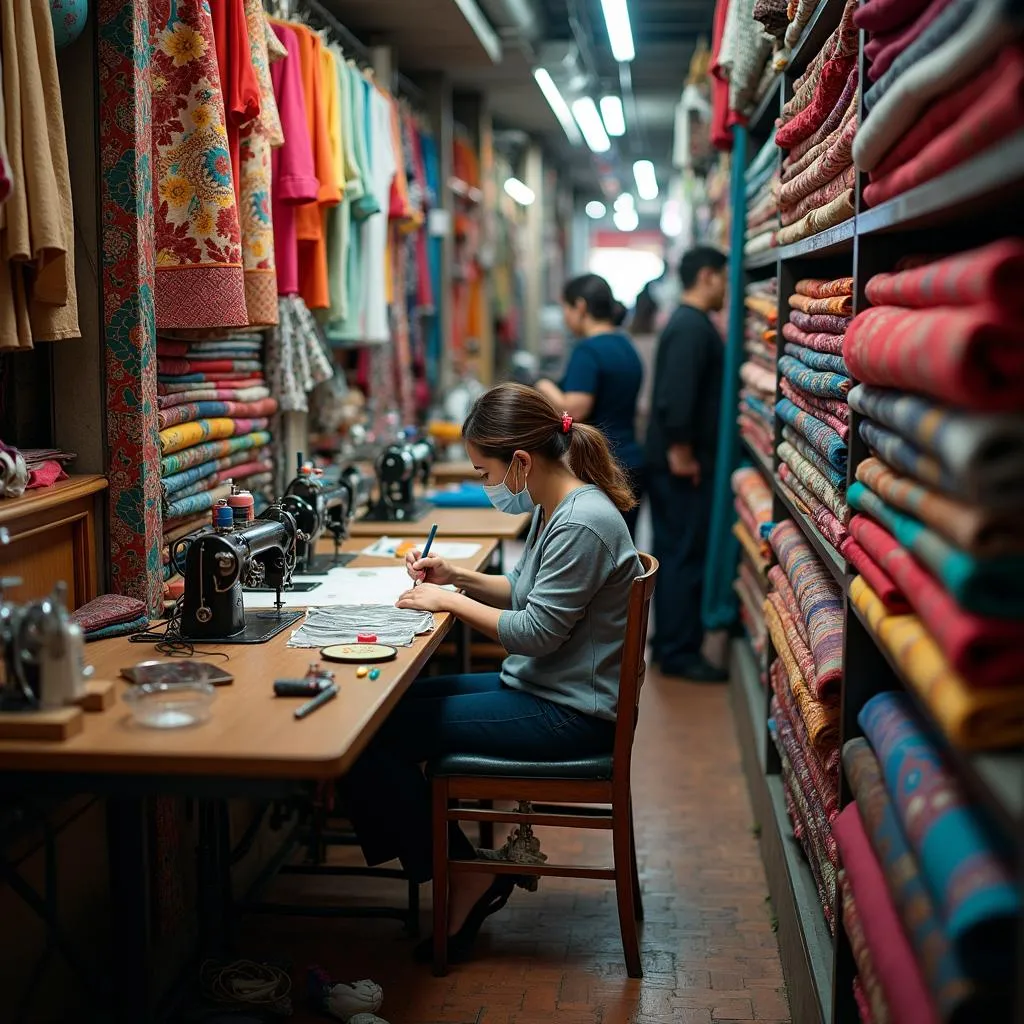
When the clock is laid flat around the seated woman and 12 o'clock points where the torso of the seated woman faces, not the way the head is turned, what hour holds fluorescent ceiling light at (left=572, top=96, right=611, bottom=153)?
The fluorescent ceiling light is roughly at 3 o'clock from the seated woman.

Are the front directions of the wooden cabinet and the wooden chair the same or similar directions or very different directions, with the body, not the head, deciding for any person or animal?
very different directions

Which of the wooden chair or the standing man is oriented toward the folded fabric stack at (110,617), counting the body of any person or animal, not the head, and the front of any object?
the wooden chair

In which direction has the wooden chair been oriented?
to the viewer's left

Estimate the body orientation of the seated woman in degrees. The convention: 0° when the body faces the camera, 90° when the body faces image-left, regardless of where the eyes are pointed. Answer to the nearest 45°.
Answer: approximately 90°

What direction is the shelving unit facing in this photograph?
to the viewer's left

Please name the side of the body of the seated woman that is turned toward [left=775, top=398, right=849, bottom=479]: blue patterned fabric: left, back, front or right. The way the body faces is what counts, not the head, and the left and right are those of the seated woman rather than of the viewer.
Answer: back

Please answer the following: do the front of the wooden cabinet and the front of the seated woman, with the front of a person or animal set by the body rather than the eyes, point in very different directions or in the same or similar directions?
very different directions

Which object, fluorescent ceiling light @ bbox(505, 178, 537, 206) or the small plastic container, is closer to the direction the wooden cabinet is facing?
the small plastic container

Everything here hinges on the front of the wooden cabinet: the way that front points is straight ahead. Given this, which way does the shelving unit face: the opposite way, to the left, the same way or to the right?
the opposite way

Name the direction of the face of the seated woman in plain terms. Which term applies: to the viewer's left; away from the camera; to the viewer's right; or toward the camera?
to the viewer's left

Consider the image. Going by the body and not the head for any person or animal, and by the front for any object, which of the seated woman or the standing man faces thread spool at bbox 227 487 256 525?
the seated woman
